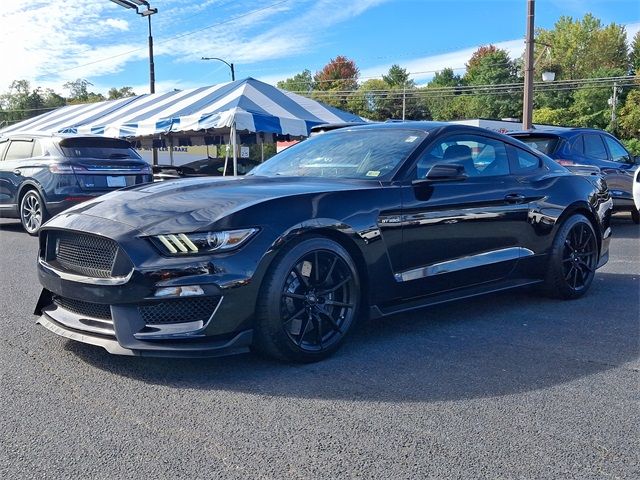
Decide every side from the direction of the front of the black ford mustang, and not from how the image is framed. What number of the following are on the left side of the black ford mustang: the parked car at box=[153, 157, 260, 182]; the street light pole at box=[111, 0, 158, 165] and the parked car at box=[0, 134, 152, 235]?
0

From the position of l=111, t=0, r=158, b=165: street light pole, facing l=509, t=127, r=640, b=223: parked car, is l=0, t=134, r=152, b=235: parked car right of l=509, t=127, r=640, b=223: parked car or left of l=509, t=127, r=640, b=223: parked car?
right

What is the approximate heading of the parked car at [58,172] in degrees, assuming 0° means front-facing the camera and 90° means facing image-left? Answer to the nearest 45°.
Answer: approximately 135°

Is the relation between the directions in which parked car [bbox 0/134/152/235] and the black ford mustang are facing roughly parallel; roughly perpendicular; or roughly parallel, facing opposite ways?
roughly perpendicular

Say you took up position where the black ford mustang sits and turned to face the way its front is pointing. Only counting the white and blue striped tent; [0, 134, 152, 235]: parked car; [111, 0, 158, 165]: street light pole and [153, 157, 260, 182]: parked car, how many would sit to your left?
0

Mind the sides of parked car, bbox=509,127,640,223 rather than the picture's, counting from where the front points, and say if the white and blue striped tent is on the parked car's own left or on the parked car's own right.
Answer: on the parked car's own left

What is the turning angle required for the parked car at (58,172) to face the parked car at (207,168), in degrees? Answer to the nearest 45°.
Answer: approximately 90° to its right

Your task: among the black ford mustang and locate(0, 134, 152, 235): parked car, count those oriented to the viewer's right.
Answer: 0

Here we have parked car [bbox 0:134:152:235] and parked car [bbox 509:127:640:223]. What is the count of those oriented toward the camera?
0

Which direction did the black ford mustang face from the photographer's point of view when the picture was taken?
facing the viewer and to the left of the viewer

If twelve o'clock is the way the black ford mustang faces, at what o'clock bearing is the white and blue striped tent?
The white and blue striped tent is roughly at 4 o'clock from the black ford mustang.

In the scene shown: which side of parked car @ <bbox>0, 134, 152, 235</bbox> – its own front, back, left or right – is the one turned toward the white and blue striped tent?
right

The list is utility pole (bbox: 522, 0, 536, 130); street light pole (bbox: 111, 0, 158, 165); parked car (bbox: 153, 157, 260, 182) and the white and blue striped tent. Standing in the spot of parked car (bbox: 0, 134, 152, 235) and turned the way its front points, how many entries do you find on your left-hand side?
0

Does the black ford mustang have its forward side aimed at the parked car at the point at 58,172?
no

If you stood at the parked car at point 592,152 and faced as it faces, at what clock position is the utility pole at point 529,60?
The utility pole is roughly at 10 o'clock from the parked car.

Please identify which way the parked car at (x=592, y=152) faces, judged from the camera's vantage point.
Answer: facing away from the viewer and to the right of the viewer
